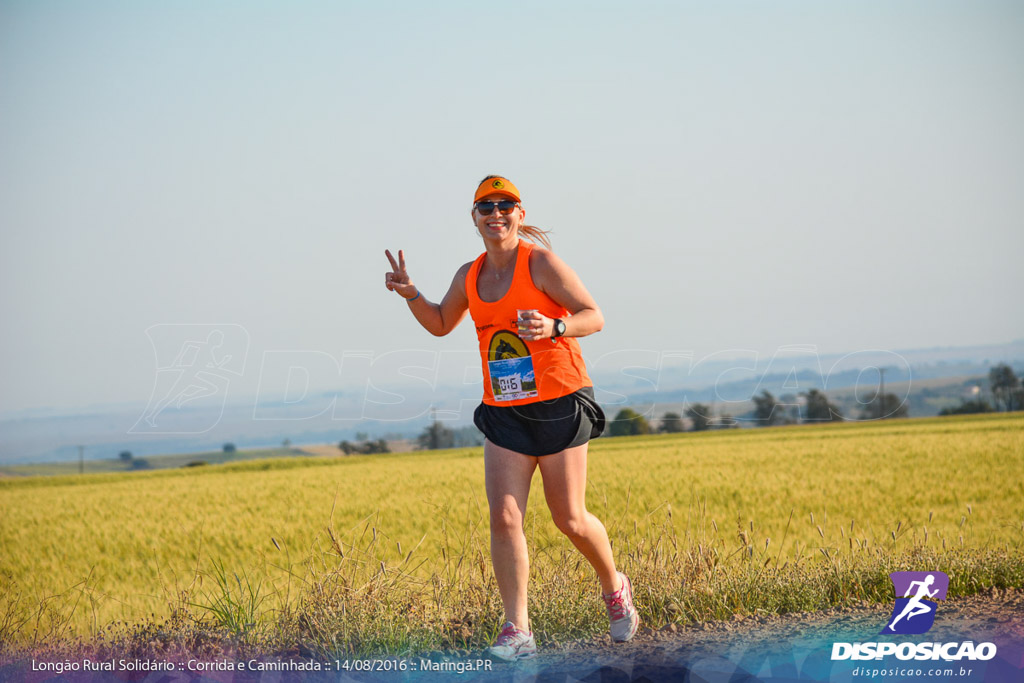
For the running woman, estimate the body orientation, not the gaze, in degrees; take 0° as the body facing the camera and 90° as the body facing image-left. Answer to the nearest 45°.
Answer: approximately 45°
